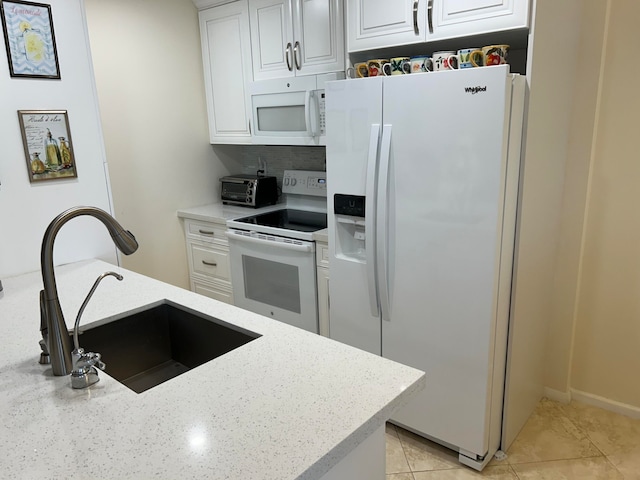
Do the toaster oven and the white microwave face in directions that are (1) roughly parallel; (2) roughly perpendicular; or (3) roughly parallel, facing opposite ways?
roughly parallel

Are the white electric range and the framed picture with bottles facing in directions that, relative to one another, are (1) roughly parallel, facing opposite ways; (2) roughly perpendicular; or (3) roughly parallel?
roughly perpendicular

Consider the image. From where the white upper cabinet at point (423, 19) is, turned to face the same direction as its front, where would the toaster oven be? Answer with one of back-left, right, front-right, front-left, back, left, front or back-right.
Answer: right

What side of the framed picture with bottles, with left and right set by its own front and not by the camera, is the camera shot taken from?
front

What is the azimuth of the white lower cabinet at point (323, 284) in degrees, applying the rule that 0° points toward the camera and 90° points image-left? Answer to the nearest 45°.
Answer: approximately 45°

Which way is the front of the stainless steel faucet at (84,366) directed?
to the viewer's right

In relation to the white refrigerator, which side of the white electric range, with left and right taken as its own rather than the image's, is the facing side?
left

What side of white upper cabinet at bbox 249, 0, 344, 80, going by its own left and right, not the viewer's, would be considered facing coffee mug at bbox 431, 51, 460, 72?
left

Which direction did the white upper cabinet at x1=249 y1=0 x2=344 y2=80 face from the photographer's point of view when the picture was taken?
facing the viewer and to the left of the viewer

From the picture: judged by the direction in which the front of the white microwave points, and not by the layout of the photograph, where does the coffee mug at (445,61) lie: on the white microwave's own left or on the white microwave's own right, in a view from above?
on the white microwave's own left

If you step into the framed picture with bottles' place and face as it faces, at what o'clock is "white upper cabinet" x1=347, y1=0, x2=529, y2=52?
The white upper cabinet is roughly at 10 o'clock from the framed picture with bottles.

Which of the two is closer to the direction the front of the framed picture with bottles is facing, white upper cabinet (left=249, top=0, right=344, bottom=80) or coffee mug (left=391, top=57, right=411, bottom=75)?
the coffee mug

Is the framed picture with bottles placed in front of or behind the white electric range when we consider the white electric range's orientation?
in front
